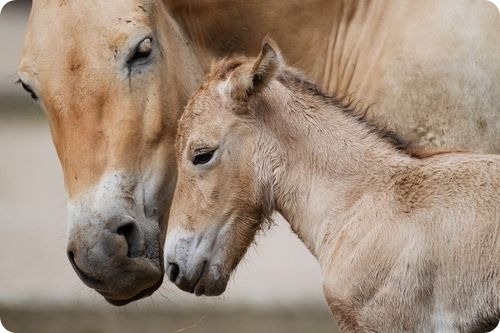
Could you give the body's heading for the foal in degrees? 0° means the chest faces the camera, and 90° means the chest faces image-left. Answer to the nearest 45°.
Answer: approximately 90°

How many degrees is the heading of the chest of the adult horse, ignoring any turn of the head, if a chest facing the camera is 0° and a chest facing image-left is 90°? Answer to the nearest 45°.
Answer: approximately 45°

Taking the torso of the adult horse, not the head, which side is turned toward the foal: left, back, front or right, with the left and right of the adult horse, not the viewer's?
left
